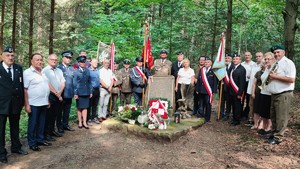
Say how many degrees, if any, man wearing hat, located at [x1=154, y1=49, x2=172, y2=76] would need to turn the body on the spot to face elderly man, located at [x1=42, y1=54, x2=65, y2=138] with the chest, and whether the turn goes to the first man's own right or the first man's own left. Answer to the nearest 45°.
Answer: approximately 45° to the first man's own right

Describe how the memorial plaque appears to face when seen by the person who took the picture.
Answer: facing the viewer

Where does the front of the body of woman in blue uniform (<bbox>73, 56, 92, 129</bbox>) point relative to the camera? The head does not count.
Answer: toward the camera

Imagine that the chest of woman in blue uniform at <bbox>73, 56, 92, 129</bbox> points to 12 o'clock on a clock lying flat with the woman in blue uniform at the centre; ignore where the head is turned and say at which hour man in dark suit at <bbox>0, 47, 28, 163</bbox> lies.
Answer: The man in dark suit is roughly at 1 o'clock from the woman in blue uniform.

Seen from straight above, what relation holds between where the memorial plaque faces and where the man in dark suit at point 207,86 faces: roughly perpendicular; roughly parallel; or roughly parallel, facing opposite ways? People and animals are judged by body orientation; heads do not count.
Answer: roughly parallel

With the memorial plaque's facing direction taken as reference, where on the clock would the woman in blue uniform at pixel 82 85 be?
The woman in blue uniform is roughly at 2 o'clock from the memorial plaque.

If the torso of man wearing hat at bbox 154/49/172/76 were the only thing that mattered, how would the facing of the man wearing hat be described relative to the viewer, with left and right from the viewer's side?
facing the viewer

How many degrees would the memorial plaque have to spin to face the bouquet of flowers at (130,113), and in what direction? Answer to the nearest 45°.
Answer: approximately 45° to its right

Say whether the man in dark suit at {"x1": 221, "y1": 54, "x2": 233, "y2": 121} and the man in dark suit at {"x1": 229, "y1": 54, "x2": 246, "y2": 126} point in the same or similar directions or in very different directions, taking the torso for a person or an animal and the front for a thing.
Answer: same or similar directions

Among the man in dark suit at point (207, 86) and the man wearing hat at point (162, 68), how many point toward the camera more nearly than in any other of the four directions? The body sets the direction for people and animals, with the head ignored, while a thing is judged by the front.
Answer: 2

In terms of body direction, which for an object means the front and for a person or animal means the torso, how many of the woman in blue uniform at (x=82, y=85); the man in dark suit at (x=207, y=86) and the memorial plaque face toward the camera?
3
